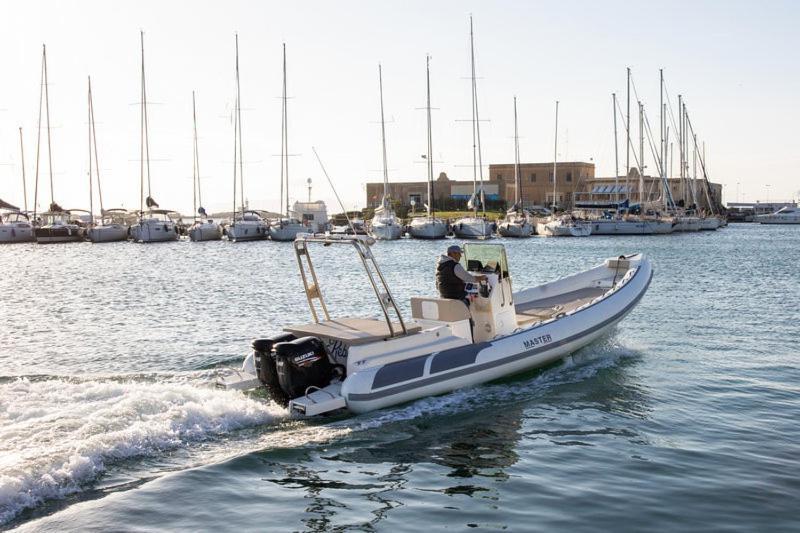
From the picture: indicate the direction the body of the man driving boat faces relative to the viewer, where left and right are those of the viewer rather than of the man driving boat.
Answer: facing away from the viewer and to the right of the viewer

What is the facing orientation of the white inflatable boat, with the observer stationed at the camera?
facing away from the viewer and to the right of the viewer
